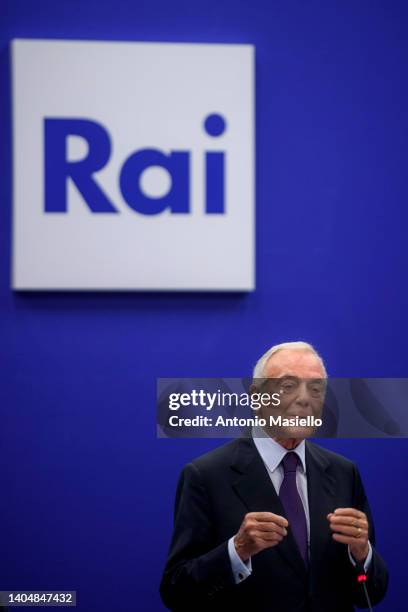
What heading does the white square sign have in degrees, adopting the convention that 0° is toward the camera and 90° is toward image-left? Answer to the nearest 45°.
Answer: approximately 0°

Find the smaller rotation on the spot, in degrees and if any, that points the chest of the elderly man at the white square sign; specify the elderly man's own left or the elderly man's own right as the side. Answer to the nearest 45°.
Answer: approximately 180°

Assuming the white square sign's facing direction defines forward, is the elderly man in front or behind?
in front

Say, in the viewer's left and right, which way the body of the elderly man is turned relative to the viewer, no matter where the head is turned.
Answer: facing the viewer and to the right of the viewer

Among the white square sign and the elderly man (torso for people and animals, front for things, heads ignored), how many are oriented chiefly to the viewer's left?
0
